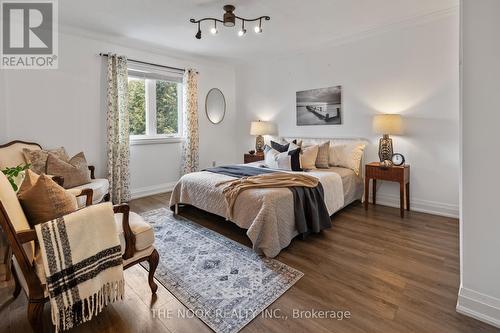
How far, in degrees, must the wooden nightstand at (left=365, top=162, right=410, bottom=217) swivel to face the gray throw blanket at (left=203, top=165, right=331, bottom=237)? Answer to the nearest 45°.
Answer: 0° — it already faces it

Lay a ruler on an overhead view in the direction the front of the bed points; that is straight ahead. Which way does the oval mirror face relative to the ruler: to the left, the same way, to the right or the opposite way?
to the left

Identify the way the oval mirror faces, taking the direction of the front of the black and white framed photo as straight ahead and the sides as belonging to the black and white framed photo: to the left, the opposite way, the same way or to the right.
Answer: to the left

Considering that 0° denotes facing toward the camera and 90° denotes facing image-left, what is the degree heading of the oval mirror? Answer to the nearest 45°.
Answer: approximately 315°
